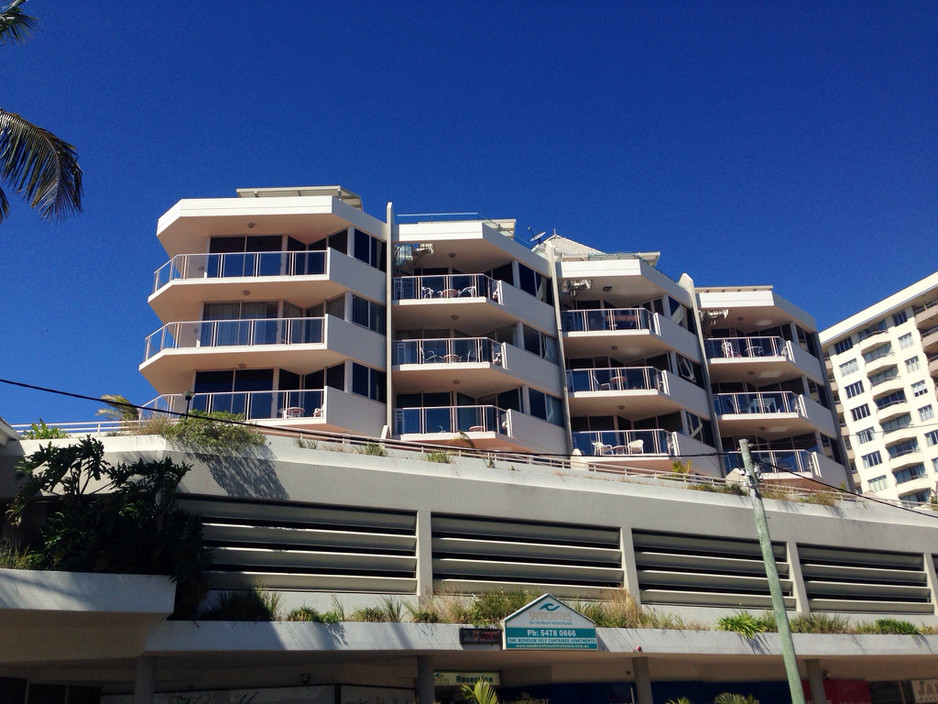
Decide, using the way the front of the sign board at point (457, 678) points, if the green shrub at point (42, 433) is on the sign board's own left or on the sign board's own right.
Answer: on the sign board's own right

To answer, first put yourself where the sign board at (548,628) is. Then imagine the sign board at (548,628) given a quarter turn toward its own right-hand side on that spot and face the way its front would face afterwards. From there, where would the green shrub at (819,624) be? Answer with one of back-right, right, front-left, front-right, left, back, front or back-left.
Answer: back-right

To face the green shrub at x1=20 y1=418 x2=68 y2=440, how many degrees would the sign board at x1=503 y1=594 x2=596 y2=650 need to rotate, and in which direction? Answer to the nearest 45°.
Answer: approximately 90° to its right

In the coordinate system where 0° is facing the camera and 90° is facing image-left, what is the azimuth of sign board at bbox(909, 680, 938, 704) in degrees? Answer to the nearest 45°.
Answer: approximately 0°

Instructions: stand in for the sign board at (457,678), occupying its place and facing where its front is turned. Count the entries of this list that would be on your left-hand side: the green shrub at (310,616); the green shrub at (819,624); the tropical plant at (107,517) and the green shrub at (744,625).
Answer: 2

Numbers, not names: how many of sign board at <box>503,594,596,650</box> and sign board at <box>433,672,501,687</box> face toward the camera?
2

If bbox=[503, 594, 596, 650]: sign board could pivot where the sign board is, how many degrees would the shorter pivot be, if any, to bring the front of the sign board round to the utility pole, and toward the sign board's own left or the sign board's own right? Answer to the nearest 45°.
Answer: approximately 90° to the sign board's own left

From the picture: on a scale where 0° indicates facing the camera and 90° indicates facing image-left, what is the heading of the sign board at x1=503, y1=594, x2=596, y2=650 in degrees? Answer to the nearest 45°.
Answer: approximately 0°

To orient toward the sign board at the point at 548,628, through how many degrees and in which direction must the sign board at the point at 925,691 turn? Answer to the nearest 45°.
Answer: approximately 45° to its right

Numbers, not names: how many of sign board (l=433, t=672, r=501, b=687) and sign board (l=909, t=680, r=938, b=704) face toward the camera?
2
